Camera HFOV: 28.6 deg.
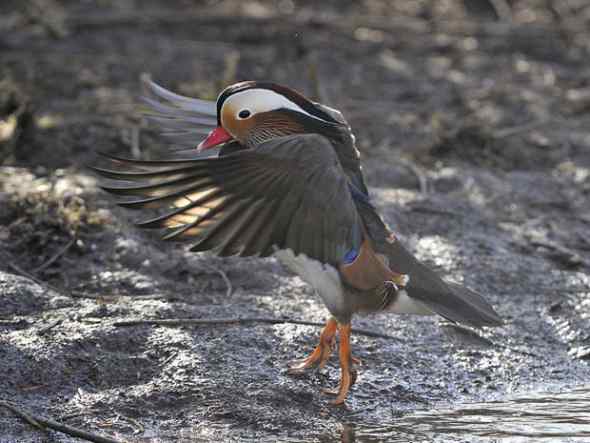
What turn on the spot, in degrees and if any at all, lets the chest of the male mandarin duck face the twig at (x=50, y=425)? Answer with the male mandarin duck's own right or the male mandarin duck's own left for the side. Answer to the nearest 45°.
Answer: approximately 45° to the male mandarin duck's own left

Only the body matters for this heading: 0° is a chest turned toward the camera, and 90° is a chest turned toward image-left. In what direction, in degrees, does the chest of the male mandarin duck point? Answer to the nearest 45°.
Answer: approximately 90°

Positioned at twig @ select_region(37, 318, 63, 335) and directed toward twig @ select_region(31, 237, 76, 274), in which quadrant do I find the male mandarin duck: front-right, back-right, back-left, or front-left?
back-right

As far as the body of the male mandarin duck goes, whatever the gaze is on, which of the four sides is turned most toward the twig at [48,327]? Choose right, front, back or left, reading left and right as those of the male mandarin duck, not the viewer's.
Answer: front

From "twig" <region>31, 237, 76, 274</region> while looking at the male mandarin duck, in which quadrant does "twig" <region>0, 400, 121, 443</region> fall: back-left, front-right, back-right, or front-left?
front-right
